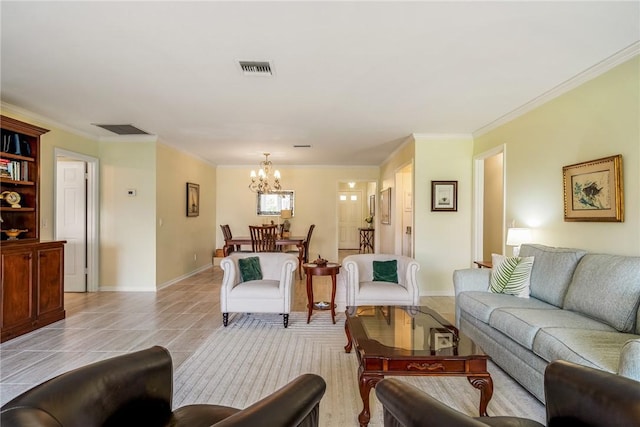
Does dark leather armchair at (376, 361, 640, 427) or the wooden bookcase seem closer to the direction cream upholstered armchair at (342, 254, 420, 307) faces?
the dark leather armchair

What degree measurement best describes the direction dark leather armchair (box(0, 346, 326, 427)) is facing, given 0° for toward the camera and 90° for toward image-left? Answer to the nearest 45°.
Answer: approximately 225°

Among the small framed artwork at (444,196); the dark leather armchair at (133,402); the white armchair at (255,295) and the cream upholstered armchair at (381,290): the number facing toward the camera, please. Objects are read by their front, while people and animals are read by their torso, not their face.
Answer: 3

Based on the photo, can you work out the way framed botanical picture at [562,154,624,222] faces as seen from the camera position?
facing the viewer and to the left of the viewer

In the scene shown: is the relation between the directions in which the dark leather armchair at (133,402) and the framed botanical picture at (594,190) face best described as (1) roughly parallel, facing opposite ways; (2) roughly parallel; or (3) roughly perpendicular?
roughly perpendicular

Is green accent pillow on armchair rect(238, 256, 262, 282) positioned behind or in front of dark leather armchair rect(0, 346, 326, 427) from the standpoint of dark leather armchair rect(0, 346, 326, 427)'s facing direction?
in front

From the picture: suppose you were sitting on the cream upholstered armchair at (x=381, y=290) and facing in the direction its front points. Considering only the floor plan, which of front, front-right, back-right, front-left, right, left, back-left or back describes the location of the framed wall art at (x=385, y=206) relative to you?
back

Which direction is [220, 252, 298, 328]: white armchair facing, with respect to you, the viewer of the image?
facing the viewer

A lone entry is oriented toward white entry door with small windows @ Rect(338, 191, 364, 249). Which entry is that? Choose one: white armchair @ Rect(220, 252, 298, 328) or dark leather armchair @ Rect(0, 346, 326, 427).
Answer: the dark leather armchair

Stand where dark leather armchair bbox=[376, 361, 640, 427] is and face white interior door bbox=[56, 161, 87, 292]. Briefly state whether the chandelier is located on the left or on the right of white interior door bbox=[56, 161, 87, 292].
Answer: right

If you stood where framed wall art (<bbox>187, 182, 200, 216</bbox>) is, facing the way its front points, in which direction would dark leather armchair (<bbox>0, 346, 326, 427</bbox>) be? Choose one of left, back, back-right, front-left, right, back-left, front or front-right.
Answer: front-right

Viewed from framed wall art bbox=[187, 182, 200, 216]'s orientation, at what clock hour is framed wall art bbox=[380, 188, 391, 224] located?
framed wall art bbox=[380, 188, 391, 224] is roughly at 11 o'clock from framed wall art bbox=[187, 182, 200, 216].

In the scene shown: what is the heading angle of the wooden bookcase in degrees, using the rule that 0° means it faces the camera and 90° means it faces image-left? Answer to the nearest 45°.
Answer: approximately 315°

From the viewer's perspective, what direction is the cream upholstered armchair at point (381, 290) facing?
toward the camera

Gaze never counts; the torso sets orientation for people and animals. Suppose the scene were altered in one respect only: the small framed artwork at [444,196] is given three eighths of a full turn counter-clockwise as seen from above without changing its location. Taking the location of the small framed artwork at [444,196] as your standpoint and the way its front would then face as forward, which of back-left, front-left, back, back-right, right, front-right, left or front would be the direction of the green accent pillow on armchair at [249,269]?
back

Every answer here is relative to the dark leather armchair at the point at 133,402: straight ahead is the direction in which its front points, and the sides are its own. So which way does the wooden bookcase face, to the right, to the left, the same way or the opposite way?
to the right

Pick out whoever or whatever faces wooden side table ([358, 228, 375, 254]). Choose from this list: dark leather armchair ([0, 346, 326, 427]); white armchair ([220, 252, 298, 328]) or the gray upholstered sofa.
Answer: the dark leather armchair

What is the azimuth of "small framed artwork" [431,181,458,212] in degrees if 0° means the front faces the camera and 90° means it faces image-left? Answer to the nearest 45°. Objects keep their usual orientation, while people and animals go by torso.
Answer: approximately 0°

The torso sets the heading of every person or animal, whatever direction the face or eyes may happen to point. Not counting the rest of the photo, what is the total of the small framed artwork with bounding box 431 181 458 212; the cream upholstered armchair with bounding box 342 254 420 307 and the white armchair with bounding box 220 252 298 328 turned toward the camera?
3
